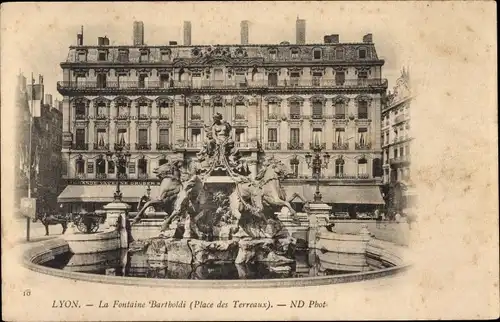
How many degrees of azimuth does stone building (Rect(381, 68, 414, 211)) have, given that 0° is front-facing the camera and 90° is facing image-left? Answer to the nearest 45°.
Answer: approximately 45°

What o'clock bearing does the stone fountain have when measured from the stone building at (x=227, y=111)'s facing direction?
The stone fountain is roughly at 12 o'clock from the stone building.

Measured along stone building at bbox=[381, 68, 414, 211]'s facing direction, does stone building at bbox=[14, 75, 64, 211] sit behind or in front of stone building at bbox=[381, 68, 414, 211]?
in front

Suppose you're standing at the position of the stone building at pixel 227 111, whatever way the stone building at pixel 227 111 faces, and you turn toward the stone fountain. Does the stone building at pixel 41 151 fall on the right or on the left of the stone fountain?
right

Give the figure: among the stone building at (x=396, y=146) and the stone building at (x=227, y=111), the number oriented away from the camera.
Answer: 0

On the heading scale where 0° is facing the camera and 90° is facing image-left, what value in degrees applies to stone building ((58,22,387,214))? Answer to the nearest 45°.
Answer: approximately 0°
